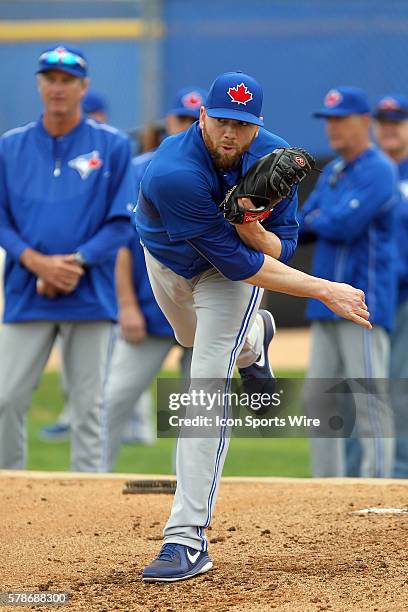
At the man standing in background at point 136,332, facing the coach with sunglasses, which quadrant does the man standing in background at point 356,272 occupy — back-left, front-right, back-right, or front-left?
back-left

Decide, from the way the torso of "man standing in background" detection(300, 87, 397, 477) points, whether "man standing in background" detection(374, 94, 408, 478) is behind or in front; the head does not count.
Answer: behind

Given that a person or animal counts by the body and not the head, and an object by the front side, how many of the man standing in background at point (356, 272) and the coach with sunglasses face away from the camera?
0

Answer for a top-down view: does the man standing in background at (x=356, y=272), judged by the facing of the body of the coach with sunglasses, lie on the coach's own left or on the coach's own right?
on the coach's own left

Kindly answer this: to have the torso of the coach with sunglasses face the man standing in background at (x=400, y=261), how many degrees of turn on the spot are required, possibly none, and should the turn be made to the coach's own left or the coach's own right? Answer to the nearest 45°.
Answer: approximately 135° to the coach's own left

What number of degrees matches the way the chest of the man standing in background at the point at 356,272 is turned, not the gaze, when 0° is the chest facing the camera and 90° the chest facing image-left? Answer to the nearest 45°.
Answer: approximately 45°

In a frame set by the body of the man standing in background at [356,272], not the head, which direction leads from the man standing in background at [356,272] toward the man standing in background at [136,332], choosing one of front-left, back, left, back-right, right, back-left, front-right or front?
front-right

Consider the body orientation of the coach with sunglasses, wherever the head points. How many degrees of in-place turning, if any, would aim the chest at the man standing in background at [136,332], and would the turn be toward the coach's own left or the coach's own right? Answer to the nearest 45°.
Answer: approximately 135° to the coach's own left

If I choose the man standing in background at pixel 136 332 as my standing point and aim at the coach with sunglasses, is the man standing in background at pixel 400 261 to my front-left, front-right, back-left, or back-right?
back-left

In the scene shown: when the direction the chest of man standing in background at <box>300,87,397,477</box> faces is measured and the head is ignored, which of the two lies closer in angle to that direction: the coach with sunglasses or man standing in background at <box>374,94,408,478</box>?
the coach with sunglasses

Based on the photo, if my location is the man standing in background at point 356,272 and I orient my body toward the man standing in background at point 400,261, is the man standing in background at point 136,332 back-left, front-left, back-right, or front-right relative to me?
back-left
